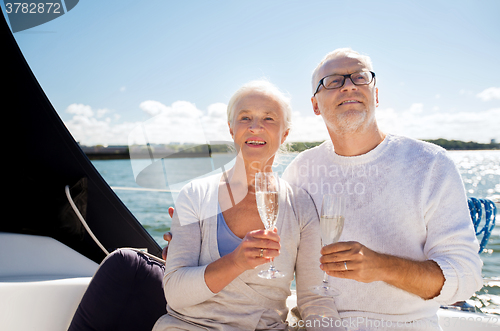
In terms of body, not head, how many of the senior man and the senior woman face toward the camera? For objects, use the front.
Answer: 2

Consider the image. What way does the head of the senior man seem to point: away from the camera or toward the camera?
toward the camera

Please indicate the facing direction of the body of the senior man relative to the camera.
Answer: toward the camera

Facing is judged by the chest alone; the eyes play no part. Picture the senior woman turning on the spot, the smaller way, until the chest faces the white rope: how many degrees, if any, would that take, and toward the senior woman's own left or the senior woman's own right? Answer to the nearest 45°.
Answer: approximately 135° to the senior woman's own right

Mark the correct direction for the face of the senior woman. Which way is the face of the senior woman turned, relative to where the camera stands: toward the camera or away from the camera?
toward the camera

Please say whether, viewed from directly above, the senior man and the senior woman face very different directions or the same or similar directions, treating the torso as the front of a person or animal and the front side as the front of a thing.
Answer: same or similar directions

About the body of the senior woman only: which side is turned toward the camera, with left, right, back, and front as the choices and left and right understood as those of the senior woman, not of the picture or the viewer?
front

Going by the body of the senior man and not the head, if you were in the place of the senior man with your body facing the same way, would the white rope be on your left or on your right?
on your right
